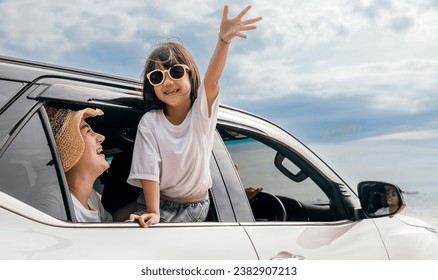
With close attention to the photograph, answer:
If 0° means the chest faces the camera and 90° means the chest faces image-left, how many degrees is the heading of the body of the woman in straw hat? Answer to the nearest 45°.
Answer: approximately 270°

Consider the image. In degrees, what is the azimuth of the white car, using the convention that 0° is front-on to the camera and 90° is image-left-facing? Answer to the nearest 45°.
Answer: approximately 270°

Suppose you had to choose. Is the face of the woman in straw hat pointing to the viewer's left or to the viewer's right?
to the viewer's right
